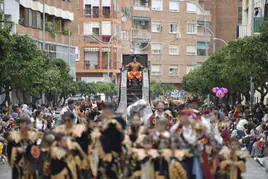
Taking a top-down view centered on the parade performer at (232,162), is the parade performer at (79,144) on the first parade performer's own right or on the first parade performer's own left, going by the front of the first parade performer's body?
on the first parade performer's own right

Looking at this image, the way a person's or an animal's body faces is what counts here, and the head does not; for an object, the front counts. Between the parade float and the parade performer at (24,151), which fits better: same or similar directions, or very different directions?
same or similar directions

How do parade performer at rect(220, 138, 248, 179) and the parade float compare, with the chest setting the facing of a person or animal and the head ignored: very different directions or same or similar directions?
same or similar directions

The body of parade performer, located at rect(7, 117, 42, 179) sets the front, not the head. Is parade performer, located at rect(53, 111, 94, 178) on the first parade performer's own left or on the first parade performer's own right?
on the first parade performer's own left

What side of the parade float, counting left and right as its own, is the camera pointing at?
front

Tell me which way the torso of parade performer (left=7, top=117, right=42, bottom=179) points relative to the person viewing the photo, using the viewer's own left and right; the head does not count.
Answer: facing the viewer

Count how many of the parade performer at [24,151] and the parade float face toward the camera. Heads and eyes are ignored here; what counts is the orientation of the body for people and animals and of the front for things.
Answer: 2

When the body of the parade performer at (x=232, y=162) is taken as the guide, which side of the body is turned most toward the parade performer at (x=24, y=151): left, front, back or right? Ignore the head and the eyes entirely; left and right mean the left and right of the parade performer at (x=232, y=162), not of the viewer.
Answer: right

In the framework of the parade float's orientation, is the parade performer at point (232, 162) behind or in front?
in front

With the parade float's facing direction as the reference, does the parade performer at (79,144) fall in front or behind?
in front

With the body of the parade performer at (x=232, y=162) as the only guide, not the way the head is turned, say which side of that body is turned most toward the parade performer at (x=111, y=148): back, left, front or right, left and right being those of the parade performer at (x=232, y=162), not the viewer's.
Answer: right

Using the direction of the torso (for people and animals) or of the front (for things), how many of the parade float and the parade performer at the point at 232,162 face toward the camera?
2

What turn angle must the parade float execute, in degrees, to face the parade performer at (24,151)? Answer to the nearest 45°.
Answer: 0° — it already faces them

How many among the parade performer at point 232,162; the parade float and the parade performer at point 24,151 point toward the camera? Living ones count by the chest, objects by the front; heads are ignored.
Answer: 3
